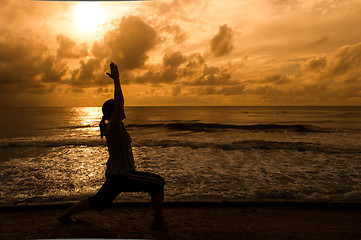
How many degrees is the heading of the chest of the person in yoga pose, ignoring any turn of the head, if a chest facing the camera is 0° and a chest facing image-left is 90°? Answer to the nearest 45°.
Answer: approximately 270°
